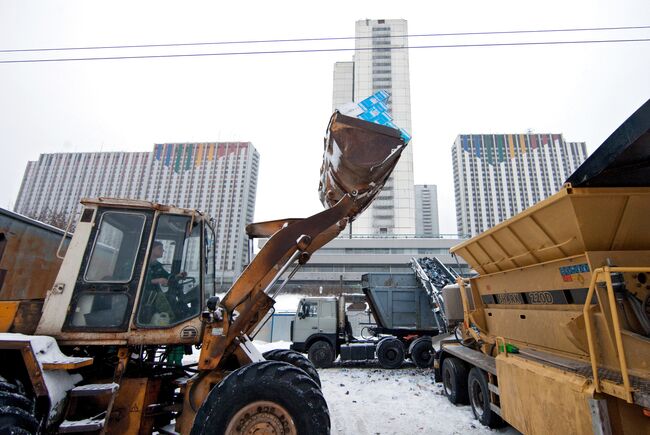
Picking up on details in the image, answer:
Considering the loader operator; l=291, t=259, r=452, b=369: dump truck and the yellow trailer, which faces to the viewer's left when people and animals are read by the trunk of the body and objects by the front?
the dump truck

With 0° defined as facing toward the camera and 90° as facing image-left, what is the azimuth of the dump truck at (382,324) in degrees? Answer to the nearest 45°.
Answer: approximately 90°

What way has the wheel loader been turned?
to the viewer's right

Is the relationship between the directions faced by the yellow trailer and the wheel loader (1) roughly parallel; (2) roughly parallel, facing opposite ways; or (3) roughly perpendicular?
roughly perpendicular

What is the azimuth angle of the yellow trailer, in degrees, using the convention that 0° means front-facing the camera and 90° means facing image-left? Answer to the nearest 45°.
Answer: approximately 315°

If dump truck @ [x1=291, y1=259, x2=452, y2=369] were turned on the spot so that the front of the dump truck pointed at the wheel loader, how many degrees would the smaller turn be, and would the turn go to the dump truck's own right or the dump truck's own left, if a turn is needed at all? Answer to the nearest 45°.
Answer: approximately 90° to the dump truck's own left

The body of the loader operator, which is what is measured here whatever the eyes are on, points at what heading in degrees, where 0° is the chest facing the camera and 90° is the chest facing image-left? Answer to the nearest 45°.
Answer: approximately 270°

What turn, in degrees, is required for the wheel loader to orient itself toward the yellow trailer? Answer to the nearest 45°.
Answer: approximately 45° to its right
